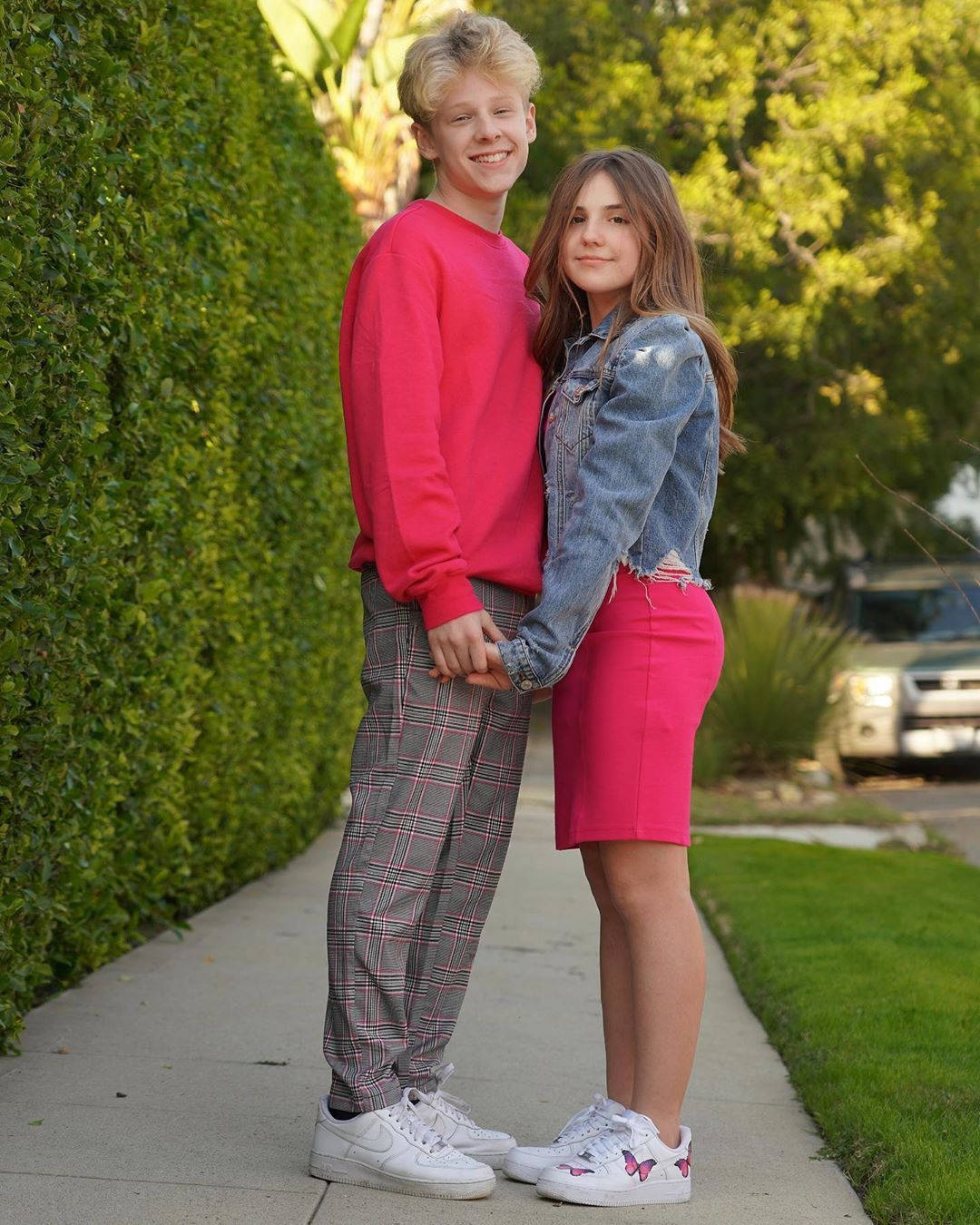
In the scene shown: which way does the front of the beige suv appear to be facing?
toward the camera

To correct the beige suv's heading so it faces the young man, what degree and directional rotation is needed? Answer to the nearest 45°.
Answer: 0° — it already faces them

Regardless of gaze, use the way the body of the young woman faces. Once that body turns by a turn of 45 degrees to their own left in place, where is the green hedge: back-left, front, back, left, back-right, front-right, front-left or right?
right

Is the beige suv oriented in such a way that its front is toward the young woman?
yes

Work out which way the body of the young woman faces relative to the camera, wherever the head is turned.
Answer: to the viewer's left

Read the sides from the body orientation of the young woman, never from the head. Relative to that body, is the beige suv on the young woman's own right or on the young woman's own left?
on the young woman's own right

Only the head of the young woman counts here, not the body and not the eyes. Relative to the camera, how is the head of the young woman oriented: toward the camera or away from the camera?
toward the camera

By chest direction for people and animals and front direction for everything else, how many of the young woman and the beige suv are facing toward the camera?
1

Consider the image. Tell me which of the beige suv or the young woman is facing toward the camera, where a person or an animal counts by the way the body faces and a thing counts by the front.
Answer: the beige suv

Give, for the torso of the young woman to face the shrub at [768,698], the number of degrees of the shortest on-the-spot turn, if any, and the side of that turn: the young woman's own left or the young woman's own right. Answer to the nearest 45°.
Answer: approximately 90° to the young woman's own right

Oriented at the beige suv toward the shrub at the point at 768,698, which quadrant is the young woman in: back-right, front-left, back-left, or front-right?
front-left

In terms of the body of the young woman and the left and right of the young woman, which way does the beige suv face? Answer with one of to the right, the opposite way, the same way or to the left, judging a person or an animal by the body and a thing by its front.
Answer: to the left

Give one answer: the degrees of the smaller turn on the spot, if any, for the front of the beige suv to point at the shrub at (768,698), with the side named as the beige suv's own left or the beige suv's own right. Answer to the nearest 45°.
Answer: approximately 45° to the beige suv's own right

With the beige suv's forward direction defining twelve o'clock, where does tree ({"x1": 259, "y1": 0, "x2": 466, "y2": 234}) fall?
The tree is roughly at 2 o'clock from the beige suv.
